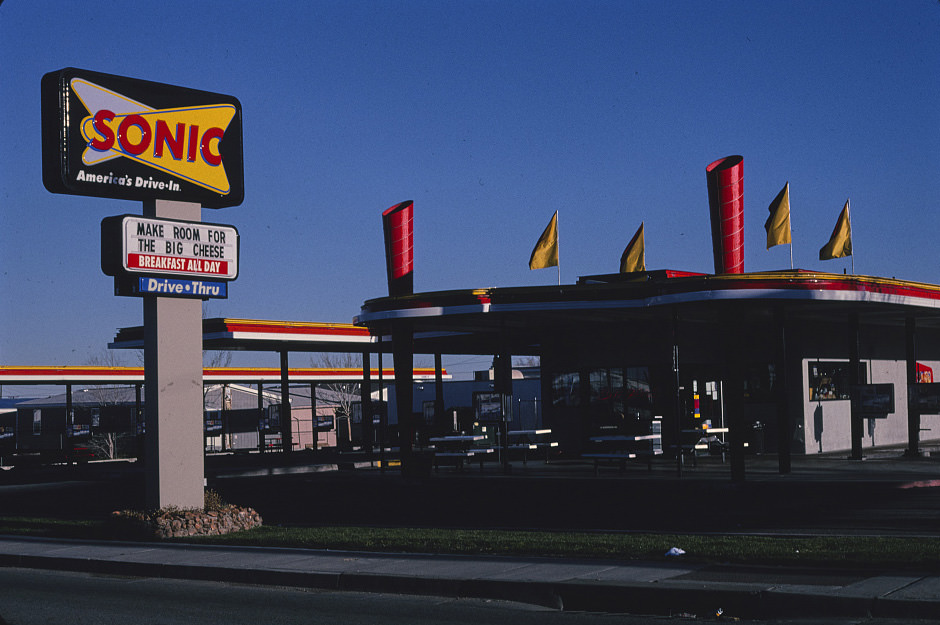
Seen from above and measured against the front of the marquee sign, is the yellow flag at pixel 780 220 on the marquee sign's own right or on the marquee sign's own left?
on the marquee sign's own left

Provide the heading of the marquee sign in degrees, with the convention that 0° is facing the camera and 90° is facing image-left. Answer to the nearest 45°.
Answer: approximately 315°

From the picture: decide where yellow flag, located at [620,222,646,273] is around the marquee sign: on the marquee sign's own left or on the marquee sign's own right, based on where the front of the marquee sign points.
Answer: on the marquee sign's own left
